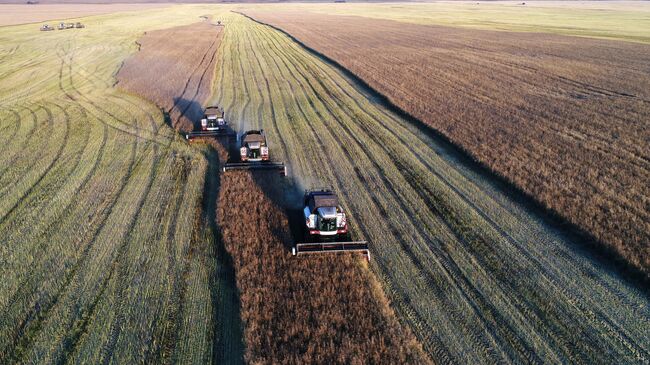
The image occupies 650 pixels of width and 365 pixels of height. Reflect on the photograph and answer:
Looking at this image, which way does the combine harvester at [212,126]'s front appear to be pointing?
toward the camera

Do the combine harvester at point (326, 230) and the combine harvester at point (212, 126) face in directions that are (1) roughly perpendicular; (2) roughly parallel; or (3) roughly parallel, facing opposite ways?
roughly parallel

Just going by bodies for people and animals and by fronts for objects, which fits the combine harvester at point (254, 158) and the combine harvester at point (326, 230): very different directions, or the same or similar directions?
same or similar directions

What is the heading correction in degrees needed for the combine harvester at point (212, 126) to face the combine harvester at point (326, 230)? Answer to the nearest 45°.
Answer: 0° — it already faces it

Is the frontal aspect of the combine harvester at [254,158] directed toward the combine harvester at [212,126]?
no

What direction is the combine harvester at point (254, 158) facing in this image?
toward the camera

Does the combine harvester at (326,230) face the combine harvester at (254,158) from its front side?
no

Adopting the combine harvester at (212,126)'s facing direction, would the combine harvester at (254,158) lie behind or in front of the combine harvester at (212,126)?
in front

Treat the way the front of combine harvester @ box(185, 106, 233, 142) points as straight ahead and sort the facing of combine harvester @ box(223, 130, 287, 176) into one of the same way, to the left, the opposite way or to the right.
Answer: the same way

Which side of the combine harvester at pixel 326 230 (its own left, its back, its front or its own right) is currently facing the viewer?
front

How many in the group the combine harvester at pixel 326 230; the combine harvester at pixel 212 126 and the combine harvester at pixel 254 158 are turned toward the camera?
3

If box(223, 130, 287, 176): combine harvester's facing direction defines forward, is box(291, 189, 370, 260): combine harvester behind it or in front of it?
in front
